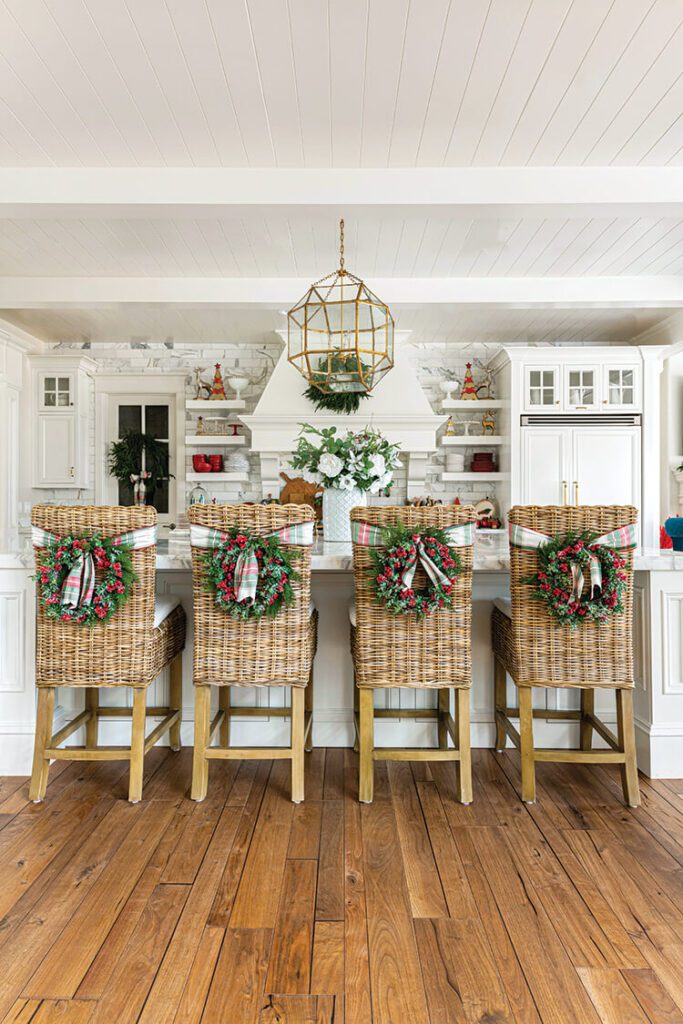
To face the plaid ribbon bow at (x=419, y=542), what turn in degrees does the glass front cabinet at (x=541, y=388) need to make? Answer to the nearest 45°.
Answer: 0° — it already faces it

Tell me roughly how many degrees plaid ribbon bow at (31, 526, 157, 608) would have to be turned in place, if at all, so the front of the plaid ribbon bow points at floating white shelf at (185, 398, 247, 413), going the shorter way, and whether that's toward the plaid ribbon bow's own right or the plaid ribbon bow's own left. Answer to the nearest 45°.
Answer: approximately 180°

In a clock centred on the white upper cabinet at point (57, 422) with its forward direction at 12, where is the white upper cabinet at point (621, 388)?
the white upper cabinet at point (621, 388) is roughly at 10 o'clock from the white upper cabinet at point (57, 422).

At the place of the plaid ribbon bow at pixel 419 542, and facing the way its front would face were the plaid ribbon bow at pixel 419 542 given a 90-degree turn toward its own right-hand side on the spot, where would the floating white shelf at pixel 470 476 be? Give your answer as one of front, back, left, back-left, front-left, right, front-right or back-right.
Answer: right

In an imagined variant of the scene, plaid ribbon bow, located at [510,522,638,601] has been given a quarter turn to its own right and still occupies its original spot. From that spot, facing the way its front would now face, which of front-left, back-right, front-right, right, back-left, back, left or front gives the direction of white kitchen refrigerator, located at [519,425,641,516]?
right

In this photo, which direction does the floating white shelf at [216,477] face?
toward the camera

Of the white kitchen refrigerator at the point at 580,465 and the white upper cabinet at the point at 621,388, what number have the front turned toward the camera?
2

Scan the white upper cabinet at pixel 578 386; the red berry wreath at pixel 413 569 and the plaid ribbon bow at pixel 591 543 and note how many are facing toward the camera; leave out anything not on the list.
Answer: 3

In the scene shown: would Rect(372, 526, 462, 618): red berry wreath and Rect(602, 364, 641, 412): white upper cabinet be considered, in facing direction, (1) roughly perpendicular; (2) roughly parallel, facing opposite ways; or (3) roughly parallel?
roughly parallel

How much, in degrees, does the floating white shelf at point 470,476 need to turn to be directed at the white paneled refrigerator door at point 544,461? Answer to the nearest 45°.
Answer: approximately 90° to its left

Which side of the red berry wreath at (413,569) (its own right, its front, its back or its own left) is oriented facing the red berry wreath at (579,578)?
left

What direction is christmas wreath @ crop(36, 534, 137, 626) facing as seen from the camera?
toward the camera

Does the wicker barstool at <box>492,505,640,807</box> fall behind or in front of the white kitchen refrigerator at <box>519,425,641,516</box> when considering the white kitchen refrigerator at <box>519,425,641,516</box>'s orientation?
in front

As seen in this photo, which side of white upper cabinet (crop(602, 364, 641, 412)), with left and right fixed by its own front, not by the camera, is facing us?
front

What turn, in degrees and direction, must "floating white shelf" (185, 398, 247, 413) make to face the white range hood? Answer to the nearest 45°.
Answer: approximately 45° to its left

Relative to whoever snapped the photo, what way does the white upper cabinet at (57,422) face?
facing the viewer
